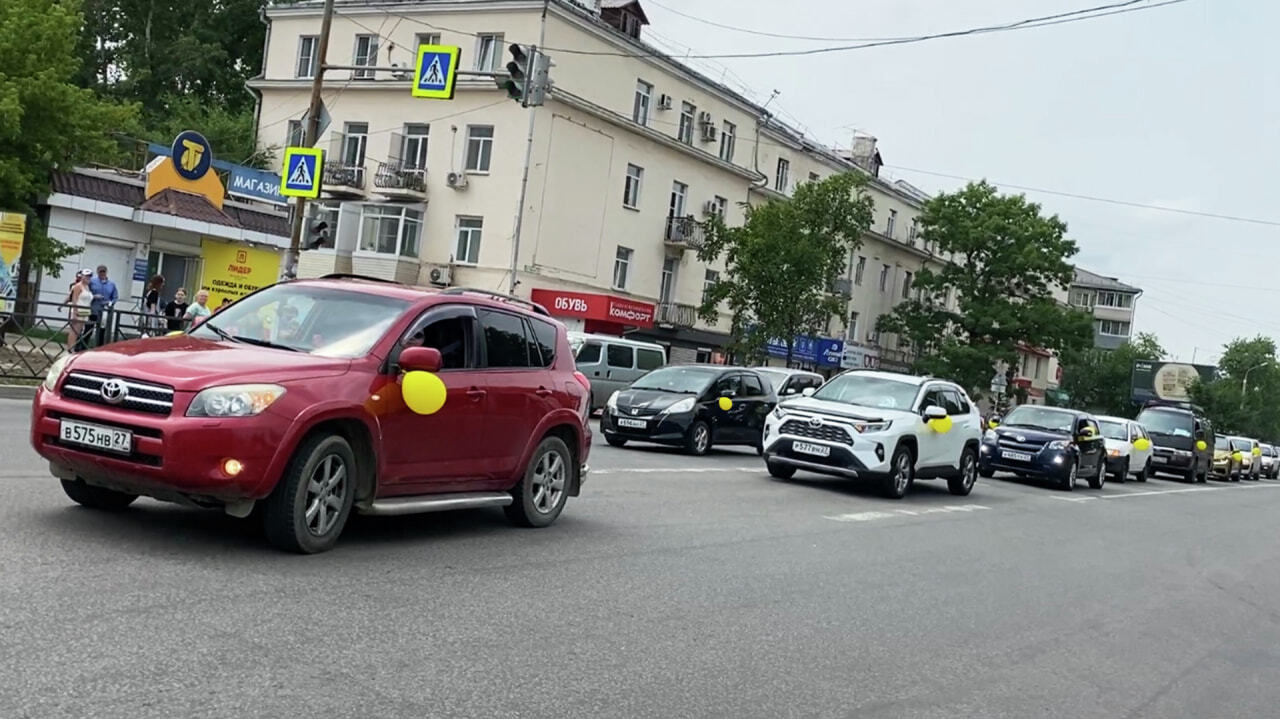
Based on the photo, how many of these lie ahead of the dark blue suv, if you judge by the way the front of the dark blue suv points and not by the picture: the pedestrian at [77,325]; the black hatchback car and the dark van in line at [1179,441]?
2

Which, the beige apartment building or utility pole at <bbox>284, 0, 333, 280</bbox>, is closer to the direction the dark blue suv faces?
the utility pole

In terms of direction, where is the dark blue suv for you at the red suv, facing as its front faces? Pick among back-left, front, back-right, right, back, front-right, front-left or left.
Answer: back

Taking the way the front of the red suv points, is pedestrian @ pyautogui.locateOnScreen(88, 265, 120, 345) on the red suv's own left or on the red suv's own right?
on the red suv's own right

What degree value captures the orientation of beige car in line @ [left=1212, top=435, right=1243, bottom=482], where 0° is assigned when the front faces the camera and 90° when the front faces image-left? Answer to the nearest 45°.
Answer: approximately 45°

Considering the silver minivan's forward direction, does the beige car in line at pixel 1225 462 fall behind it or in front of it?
behind

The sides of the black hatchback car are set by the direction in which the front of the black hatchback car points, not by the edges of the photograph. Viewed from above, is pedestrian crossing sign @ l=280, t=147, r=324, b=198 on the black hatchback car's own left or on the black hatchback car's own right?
on the black hatchback car's own right

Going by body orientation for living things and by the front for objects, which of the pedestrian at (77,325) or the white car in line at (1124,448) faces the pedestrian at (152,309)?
the white car in line

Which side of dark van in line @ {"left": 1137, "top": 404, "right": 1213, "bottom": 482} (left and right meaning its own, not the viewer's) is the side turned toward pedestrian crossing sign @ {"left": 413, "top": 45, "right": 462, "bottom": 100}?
front

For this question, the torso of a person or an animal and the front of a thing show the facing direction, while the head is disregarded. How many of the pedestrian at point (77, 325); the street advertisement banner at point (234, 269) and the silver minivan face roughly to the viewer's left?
1

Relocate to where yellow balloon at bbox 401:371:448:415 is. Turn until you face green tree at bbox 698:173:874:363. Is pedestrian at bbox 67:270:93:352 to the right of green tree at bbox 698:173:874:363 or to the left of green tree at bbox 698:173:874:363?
left

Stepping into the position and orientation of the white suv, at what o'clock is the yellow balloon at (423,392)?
The yellow balloon is roughly at 11 o'clock from the white suv.
